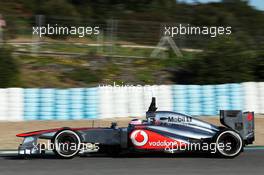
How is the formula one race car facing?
to the viewer's left
